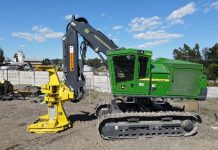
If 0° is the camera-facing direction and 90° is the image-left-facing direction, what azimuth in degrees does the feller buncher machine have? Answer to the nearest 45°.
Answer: approximately 90°
